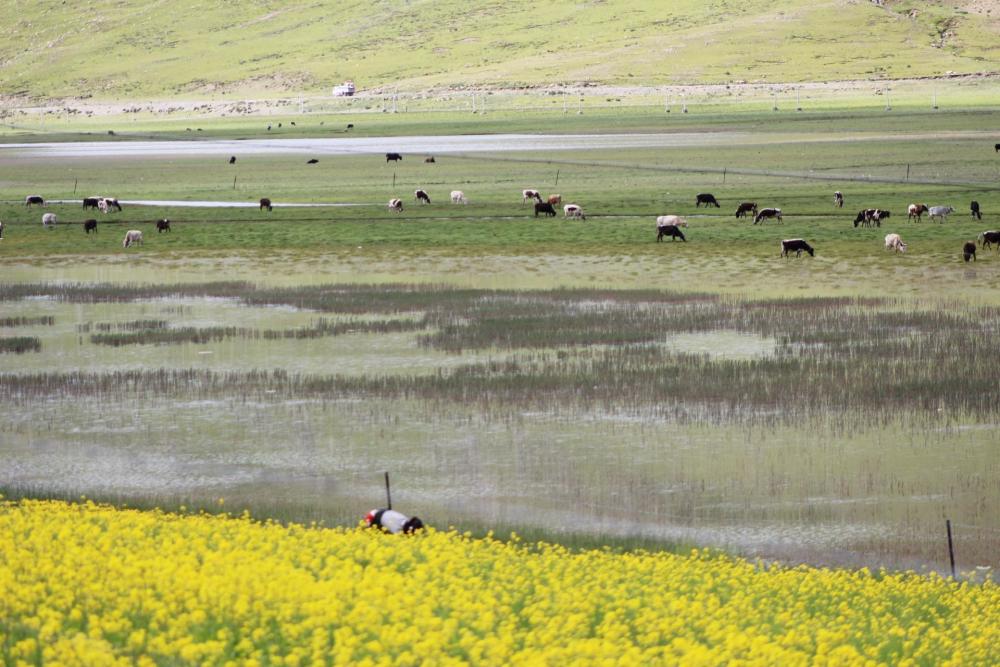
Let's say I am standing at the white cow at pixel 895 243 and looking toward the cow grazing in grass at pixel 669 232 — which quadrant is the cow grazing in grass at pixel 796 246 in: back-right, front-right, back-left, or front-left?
front-left

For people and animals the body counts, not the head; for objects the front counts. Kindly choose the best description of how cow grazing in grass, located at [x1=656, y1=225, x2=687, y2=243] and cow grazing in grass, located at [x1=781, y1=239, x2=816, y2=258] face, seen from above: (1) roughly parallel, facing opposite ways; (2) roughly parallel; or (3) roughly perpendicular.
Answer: roughly parallel
